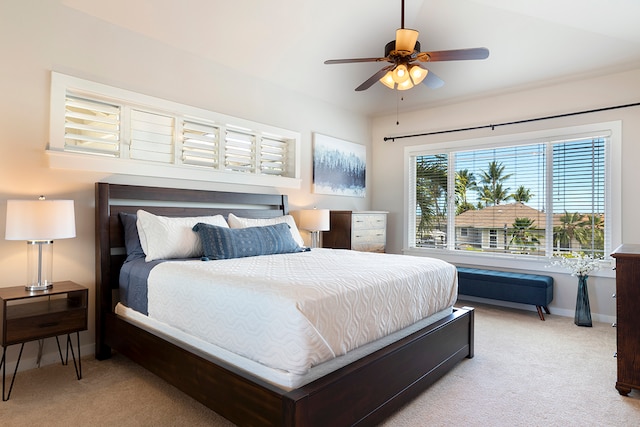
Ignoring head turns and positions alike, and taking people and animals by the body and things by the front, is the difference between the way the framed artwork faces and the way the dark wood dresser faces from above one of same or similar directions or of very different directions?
very different directions

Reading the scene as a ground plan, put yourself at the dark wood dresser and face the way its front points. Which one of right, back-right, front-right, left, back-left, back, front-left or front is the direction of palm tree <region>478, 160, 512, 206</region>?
front-right

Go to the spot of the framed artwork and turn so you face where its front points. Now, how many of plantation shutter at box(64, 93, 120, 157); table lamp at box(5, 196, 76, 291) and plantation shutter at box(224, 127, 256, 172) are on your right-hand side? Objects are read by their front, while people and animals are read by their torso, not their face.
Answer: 3

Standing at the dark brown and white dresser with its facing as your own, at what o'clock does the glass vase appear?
The glass vase is roughly at 11 o'clock from the dark brown and white dresser.

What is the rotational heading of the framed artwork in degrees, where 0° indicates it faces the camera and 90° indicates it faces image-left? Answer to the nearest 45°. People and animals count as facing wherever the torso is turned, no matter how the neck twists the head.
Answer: approximately 315°

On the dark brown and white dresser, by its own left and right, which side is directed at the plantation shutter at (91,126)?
right

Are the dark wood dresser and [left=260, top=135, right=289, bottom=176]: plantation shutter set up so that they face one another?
yes

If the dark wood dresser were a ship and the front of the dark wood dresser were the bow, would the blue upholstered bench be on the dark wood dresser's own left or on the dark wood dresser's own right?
on the dark wood dresser's own right

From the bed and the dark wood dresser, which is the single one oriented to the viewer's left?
the dark wood dresser

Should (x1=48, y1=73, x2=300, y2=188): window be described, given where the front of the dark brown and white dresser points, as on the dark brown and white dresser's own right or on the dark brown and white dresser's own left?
on the dark brown and white dresser's own right

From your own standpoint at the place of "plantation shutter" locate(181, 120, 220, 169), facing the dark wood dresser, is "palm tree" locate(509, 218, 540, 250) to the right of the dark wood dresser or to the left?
left

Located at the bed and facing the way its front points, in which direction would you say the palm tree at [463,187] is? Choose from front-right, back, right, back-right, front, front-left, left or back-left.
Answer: left

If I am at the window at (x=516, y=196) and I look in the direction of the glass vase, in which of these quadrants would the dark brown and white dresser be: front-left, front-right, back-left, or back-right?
back-right

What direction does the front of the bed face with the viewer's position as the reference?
facing the viewer and to the right of the viewer

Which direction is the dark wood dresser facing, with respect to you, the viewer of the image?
facing to the left of the viewer
